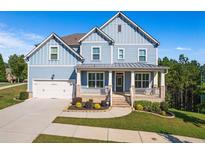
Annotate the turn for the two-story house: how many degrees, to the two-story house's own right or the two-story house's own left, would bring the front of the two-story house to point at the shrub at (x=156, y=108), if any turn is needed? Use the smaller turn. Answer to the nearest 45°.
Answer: approximately 45° to the two-story house's own left

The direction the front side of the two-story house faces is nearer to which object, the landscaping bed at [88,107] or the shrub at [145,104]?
the landscaping bed

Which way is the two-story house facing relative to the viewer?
toward the camera

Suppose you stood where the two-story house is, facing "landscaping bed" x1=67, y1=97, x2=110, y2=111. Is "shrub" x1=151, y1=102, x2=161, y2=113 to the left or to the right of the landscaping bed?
left

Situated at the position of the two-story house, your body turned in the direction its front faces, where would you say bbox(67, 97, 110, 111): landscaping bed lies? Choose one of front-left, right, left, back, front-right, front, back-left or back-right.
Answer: front

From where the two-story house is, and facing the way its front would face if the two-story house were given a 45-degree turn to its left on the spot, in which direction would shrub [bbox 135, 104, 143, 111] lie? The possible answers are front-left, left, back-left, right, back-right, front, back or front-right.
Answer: front

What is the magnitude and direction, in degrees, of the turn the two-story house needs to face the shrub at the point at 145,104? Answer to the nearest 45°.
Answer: approximately 45° to its left

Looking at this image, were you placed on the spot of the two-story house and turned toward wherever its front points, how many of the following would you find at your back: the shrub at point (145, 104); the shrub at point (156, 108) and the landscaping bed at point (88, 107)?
0
